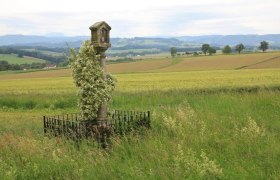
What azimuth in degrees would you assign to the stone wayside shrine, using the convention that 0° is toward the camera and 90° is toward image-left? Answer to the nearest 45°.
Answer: approximately 315°
